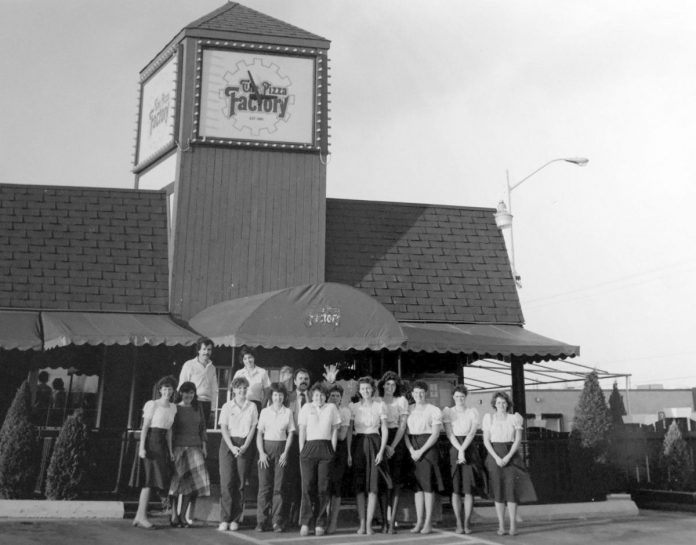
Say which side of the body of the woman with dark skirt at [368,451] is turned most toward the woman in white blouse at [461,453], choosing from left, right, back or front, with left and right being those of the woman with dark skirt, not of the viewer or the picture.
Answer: left

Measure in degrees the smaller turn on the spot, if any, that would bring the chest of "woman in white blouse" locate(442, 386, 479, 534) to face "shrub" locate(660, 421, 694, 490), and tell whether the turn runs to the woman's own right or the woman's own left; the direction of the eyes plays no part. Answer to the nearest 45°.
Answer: approximately 135° to the woman's own left

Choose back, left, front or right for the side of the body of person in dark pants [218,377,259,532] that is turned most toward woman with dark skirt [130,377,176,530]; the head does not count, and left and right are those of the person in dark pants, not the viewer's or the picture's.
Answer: right

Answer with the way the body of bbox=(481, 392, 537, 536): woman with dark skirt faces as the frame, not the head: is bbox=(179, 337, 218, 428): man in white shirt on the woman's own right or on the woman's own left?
on the woman's own right

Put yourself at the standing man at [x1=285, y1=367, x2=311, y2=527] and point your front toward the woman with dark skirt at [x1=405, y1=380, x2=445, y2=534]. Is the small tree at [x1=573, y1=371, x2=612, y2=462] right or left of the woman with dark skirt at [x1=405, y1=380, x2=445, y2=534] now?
left

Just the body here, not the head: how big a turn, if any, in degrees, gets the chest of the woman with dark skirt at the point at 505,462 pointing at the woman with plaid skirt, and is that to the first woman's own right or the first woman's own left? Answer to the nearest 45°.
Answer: approximately 90° to the first woman's own right

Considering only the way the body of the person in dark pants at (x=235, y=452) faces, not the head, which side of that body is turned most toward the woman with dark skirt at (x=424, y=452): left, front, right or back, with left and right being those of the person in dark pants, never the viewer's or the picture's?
left

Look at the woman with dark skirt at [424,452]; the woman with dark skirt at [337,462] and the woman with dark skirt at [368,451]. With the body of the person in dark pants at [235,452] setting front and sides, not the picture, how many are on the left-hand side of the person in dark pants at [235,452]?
3

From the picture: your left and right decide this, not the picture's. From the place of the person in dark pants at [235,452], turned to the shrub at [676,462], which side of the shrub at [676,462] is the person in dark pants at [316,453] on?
right
